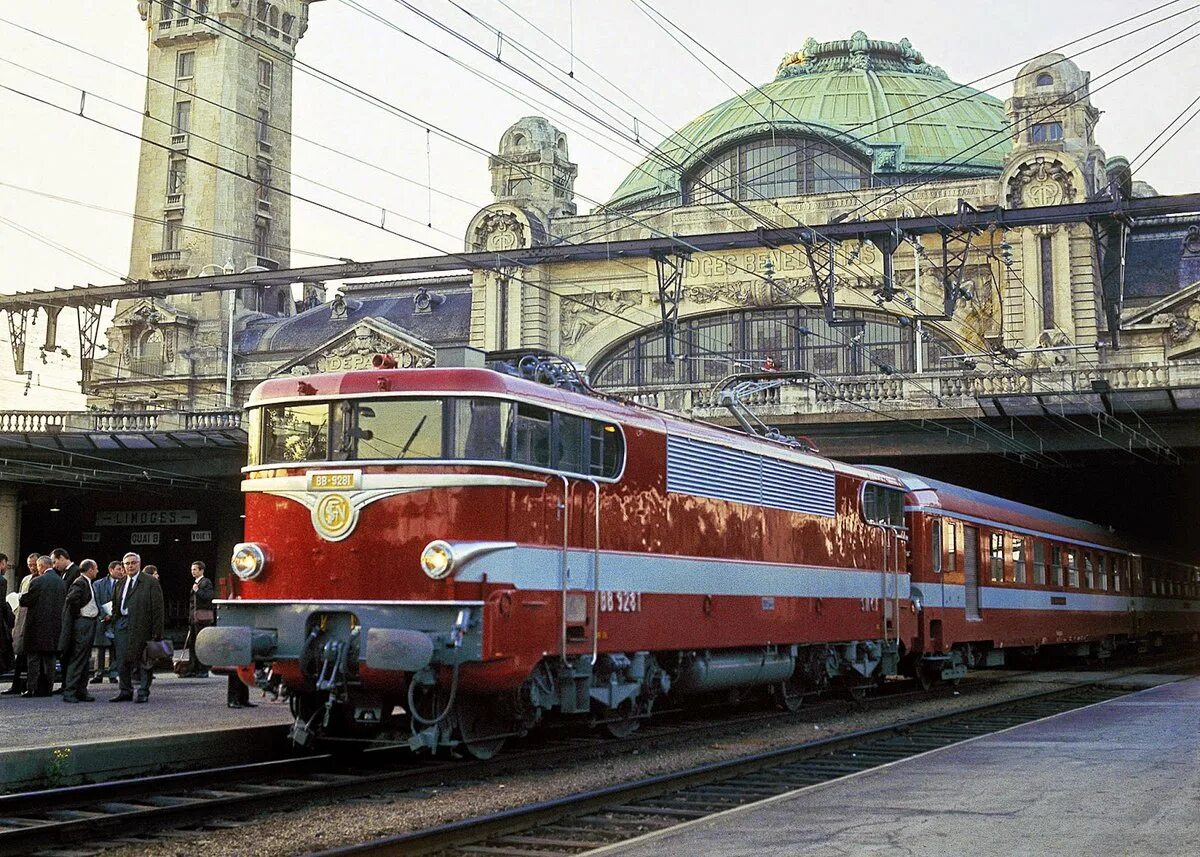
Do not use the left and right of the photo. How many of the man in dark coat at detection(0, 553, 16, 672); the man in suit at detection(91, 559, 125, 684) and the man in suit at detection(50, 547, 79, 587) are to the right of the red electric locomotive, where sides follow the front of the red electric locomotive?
3

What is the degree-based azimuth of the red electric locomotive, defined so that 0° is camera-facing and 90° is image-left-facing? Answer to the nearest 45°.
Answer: approximately 45°
